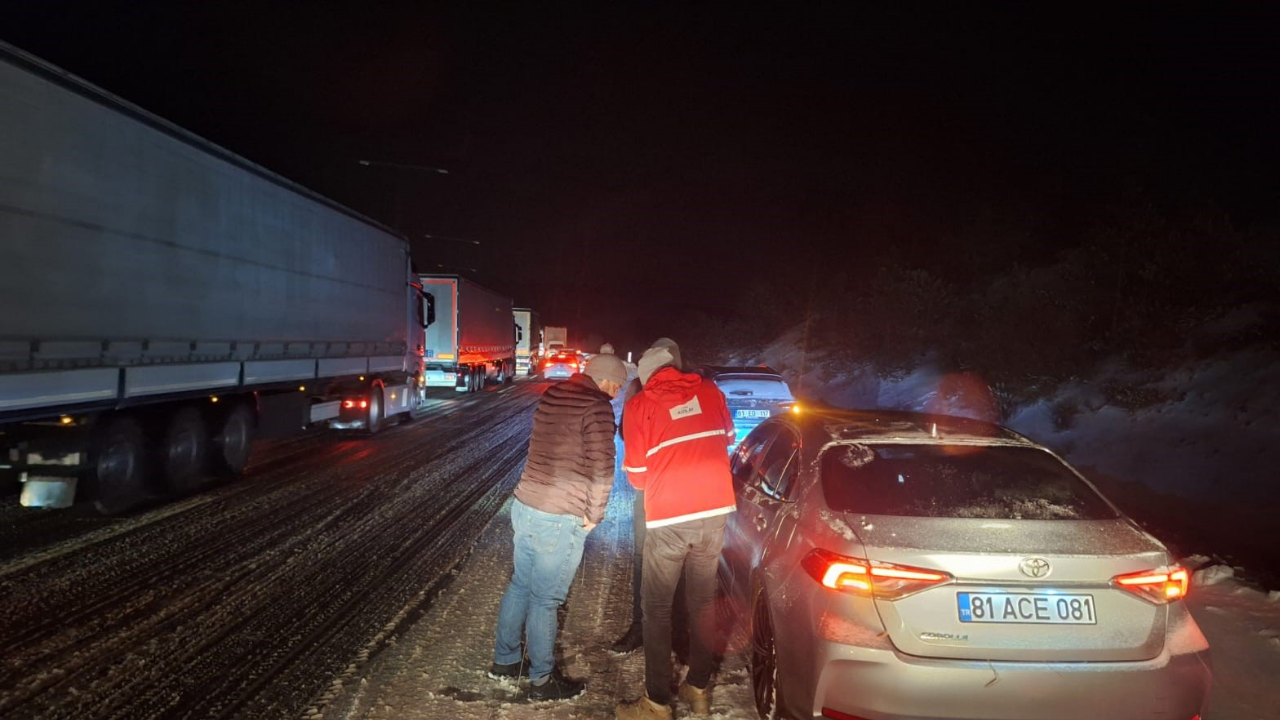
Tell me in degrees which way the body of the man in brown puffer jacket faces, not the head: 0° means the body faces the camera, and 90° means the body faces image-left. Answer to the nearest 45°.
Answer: approximately 225°

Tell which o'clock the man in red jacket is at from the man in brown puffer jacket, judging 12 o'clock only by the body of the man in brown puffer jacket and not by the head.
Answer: The man in red jacket is roughly at 2 o'clock from the man in brown puffer jacket.

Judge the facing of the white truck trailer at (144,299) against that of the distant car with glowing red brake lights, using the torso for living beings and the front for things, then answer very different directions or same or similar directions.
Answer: same or similar directions

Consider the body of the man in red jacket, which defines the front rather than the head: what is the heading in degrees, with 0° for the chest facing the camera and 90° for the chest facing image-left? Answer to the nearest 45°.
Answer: approximately 135°

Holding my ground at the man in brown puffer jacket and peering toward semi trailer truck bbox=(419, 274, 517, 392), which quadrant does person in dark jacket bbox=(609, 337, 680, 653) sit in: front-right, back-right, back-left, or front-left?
front-right

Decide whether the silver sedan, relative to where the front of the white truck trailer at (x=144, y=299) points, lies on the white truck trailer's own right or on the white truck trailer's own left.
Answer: on the white truck trailer's own right

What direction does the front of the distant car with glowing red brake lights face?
away from the camera

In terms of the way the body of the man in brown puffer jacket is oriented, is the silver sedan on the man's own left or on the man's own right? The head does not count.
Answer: on the man's own right

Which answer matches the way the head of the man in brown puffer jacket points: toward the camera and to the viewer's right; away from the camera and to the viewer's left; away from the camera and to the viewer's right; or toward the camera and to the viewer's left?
away from the camera and to the viewer's right
